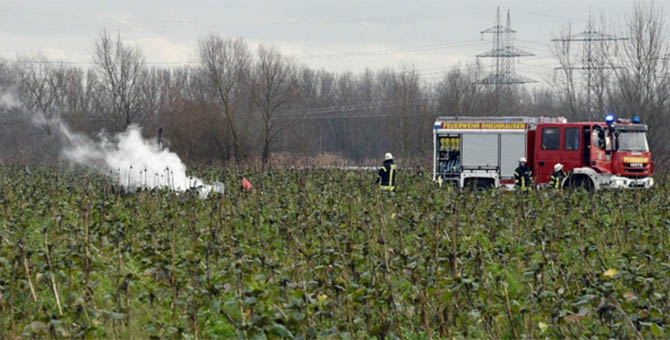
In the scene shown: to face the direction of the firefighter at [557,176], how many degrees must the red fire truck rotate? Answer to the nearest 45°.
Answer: approximately 45° to its right

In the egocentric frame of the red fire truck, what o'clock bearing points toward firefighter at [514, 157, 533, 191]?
The firefighter is roughly at 2 o'clock from the red fire truck.

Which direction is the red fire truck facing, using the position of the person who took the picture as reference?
facing the viewer and to the right of the viewer
